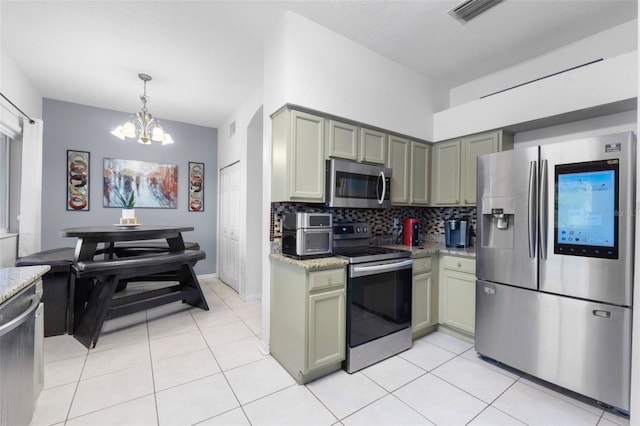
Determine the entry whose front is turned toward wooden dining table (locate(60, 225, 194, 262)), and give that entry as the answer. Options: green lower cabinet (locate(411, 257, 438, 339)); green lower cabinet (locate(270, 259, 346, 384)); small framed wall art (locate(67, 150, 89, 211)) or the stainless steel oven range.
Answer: the small framed wall art

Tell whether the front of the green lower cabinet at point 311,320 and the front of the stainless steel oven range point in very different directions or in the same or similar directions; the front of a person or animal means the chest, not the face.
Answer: same or similar directions

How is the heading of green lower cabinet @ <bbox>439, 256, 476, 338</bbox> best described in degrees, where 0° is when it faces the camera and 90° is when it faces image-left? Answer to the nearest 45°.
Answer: approximately 45°

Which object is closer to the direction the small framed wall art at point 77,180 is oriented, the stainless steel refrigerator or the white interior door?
the stainless steel refrigerator

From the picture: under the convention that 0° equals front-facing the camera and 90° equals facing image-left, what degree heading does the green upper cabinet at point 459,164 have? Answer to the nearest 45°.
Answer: approximately 45°

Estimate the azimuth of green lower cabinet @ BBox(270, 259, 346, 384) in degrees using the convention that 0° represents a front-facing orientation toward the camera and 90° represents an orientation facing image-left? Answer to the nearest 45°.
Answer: approximately 315°

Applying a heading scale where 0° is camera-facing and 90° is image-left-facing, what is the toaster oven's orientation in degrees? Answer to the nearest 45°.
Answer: approximately 315°

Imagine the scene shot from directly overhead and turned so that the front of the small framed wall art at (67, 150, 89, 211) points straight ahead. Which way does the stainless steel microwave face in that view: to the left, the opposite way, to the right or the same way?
the same way

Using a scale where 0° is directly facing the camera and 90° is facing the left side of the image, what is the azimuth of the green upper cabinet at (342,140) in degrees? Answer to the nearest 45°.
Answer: approximately 315°

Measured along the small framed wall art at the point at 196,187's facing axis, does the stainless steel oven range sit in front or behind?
in front

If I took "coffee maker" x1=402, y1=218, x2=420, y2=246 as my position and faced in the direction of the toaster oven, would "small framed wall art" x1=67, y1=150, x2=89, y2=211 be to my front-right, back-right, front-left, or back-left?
front-right

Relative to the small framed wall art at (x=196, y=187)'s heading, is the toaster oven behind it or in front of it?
in front

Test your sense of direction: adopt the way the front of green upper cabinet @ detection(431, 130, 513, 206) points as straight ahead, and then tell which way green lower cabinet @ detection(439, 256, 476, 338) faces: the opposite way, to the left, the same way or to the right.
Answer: the same way

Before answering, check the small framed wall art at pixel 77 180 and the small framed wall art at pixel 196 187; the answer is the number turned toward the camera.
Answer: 2

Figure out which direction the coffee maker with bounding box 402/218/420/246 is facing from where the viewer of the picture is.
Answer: facing the viewer and to the right of the viewer

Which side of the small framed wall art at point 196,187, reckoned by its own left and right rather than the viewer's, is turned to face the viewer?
front
